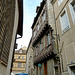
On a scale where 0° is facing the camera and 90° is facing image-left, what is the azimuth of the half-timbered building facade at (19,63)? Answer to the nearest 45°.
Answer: approximately 0°

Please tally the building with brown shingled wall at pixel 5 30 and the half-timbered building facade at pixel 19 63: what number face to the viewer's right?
1

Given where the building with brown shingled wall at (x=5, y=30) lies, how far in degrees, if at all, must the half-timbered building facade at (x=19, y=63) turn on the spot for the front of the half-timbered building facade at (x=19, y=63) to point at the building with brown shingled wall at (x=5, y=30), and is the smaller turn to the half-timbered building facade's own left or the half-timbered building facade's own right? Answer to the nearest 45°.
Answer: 0° — it already faces it

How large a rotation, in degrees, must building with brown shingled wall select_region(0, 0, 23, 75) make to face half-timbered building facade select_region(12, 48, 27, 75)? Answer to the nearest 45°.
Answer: approximately 90° to its left

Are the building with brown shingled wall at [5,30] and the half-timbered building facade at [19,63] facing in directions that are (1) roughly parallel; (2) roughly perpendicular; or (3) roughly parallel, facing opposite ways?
roughly perpendicular

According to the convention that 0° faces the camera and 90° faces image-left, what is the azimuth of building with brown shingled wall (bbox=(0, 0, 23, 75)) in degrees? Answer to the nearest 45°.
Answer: approximately 270°
